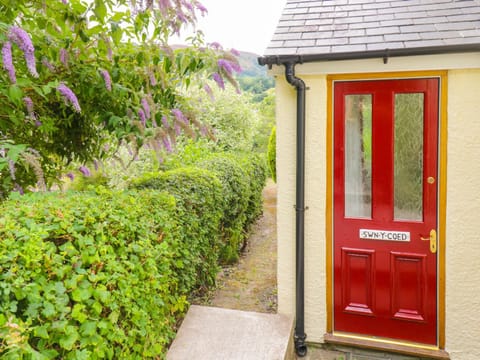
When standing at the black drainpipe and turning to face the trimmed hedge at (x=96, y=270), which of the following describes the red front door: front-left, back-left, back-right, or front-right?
back-left

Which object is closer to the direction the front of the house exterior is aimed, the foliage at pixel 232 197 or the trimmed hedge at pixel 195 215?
the trimmed hedge

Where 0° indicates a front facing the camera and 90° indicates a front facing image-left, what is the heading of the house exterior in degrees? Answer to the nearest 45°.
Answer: approximately 0°

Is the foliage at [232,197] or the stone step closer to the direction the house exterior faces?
the stone step

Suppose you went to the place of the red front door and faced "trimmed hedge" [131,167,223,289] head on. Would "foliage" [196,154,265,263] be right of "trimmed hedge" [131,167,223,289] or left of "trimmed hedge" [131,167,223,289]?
right

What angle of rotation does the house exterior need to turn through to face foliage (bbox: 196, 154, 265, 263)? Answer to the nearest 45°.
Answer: approximately 135° to its right

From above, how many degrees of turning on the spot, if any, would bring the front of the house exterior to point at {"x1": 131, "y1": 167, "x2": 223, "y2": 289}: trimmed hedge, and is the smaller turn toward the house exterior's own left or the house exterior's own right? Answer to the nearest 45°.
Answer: approximately 90° to the house exterior's own right

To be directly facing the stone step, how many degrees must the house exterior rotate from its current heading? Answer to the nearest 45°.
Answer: approximately 45° to its right
